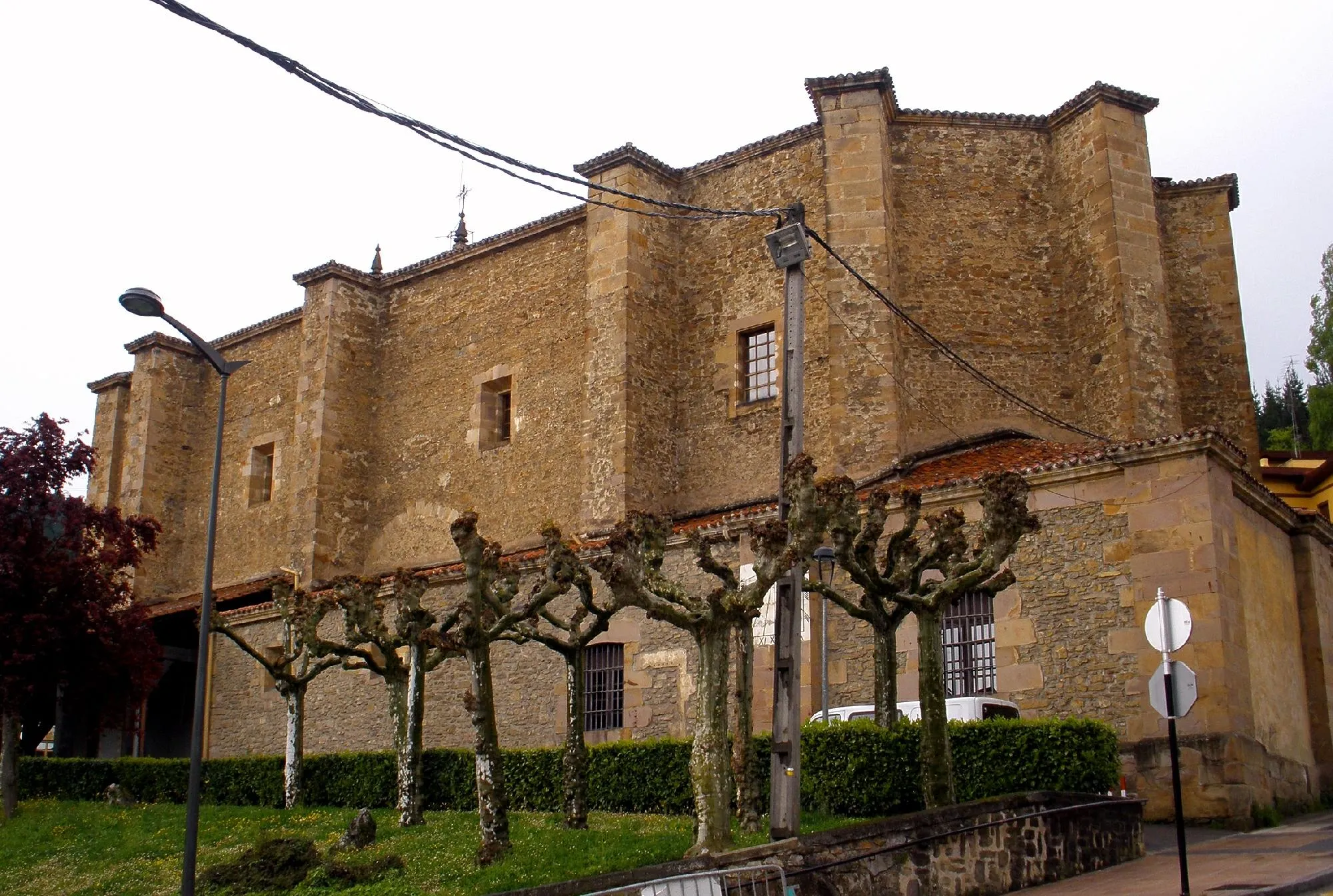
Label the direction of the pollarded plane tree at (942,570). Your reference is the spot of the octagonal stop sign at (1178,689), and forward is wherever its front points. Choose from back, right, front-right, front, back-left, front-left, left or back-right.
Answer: front-left

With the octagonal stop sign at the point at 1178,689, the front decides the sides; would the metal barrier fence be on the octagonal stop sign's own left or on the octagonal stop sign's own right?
on the octagonal stop sign's own left

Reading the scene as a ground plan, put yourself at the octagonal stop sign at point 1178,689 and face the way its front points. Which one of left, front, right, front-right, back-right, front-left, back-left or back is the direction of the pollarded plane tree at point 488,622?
left

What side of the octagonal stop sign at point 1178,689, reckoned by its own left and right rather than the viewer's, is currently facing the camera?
back

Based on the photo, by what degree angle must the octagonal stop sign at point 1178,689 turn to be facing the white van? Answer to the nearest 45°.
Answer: approximately 45° to its left

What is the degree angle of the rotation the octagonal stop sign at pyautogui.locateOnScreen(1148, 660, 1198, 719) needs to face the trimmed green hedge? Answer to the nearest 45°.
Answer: approximately 45° to its left

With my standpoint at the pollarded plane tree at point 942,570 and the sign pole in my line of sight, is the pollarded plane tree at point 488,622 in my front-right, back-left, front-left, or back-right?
back-right

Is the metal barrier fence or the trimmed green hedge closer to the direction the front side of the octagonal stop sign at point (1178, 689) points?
the trimmed green hedge

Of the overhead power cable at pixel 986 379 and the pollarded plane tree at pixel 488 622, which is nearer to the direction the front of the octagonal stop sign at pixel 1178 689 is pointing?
the overhead power cable

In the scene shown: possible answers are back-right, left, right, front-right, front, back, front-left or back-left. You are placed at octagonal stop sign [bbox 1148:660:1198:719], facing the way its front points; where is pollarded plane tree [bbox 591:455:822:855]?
left

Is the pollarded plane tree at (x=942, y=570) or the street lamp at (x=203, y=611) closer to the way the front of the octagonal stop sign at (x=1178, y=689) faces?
the pollarded plane tree
